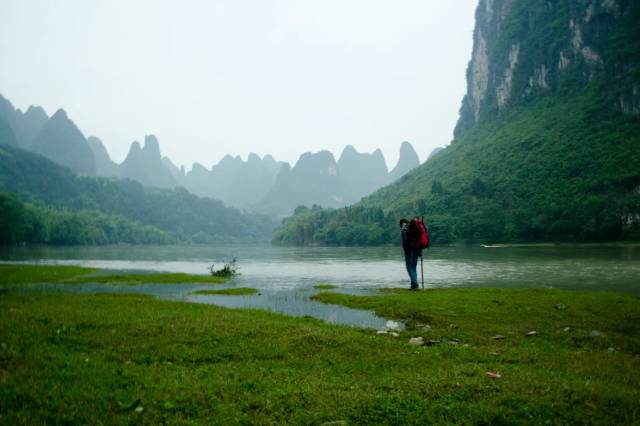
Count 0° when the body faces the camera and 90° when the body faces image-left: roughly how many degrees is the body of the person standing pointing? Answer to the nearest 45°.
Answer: approximately 90°
